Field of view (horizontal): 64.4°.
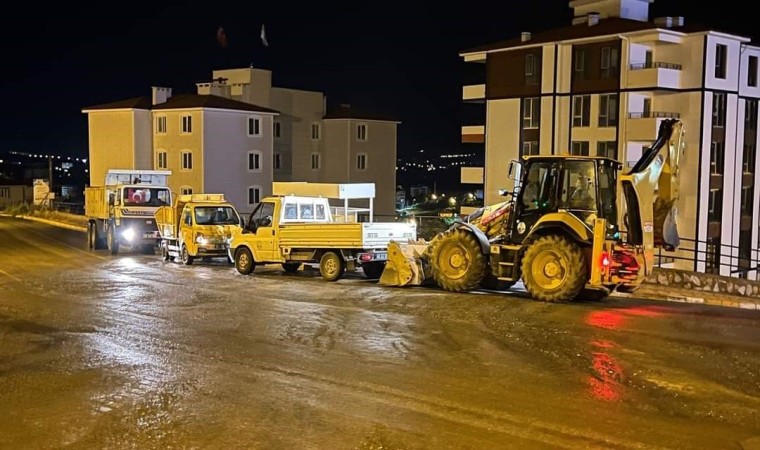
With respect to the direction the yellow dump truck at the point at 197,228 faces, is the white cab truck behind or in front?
behind

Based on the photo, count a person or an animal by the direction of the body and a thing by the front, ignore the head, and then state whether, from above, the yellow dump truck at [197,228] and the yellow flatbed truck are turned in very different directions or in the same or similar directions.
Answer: very different directions

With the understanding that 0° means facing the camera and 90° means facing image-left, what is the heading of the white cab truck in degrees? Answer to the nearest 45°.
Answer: approximately 315°

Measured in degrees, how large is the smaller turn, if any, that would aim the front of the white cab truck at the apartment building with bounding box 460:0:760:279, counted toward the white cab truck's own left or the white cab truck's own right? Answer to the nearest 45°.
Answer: approximately 45° to the white cab truck's own left

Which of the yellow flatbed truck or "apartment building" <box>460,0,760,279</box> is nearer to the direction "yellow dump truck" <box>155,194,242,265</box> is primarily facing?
the yellow flatbed truck

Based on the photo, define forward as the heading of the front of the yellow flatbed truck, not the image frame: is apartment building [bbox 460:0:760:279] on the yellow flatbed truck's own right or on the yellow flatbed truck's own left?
on the yellow flatbed truck's own right

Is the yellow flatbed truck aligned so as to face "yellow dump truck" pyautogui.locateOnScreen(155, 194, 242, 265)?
yes
